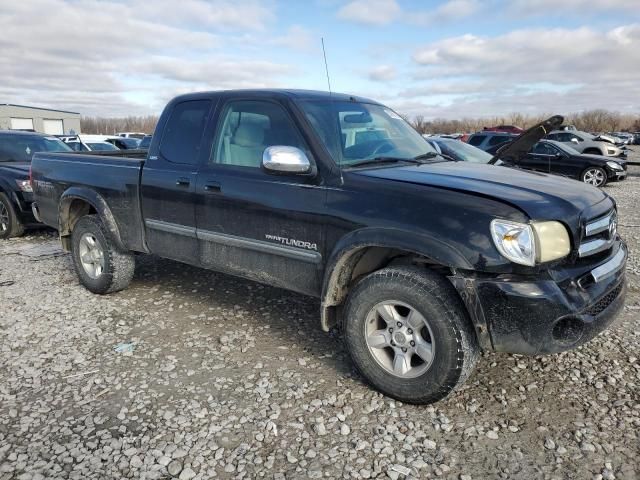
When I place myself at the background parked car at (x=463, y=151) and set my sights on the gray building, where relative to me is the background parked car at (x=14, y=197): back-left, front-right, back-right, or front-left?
front-left

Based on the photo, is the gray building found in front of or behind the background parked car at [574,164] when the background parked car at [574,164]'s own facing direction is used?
behind

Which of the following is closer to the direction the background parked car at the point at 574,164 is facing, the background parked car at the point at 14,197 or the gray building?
the background parked car

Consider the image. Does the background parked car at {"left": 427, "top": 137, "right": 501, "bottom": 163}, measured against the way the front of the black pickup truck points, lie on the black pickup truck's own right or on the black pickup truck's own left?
on the black pickup truck's own left

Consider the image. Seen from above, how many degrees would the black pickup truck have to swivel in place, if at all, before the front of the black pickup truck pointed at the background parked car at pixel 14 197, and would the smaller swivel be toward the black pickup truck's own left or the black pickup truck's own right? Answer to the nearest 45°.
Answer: approximately 180°

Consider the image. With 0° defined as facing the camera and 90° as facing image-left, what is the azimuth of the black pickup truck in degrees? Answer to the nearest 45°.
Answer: approximately 315°

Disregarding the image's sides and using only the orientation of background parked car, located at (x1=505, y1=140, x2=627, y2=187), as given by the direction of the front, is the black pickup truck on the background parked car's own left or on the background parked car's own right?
on the background parked car's own right

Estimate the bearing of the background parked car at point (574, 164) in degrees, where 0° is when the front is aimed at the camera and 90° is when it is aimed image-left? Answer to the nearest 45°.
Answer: approximately 315°

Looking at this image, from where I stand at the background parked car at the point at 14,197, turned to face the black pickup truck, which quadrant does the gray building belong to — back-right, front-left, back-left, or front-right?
back-left

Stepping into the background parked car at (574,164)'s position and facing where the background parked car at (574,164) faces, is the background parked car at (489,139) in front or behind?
behind

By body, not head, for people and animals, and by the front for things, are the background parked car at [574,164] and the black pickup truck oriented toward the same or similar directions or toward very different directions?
same or similar directions

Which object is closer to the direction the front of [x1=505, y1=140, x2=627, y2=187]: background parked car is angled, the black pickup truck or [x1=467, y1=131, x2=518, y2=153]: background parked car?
the black pickup truck
